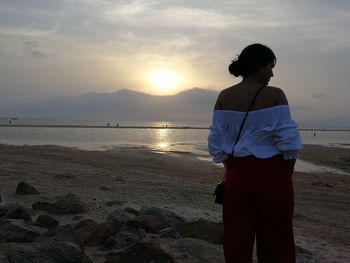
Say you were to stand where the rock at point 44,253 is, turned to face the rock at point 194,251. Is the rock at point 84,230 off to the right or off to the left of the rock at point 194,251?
left

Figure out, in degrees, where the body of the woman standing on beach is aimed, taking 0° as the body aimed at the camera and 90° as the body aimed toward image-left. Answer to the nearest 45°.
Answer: approximately 180°

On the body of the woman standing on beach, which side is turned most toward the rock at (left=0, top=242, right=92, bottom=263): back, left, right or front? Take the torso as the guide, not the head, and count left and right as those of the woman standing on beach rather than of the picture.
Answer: left

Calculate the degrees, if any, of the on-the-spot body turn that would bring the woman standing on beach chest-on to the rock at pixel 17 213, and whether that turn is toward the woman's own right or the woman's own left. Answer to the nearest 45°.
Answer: approximately 45° to the woman's own left

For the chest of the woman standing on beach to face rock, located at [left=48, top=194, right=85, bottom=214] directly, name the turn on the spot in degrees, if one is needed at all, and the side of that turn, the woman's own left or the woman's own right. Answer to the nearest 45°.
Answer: approximately 45° to the woman's own left

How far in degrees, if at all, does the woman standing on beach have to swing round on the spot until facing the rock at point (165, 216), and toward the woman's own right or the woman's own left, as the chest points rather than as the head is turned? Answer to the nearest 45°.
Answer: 0° — they already face it
